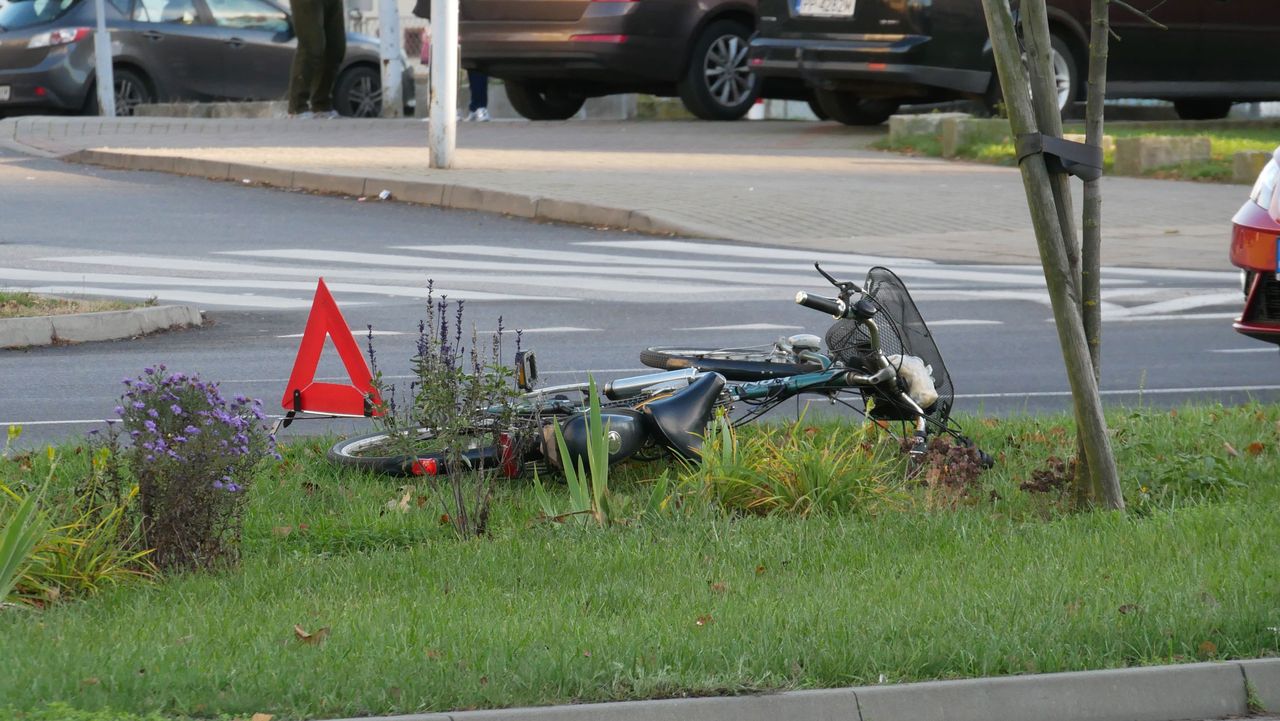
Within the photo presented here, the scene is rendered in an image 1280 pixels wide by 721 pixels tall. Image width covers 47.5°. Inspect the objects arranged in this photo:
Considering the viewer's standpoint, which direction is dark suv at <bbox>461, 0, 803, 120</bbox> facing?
facing away from the viewer and to the right of the viewer

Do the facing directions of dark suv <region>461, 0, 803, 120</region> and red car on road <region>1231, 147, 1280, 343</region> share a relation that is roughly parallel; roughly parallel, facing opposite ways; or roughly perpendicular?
roughly parallel, facing opposite ways

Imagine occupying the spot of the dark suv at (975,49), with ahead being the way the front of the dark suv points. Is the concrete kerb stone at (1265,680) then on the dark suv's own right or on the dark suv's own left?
on the dark suv's own right

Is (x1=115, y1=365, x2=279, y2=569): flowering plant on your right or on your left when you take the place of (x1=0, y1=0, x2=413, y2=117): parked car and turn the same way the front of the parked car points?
on your right

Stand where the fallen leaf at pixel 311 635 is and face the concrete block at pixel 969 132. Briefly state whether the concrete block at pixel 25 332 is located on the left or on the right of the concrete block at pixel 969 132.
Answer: left

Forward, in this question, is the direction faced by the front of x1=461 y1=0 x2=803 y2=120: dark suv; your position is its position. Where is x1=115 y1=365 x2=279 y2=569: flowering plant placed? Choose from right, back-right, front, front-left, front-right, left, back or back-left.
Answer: back-right

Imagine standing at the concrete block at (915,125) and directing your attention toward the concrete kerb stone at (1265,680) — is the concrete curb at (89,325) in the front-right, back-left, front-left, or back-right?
front-right

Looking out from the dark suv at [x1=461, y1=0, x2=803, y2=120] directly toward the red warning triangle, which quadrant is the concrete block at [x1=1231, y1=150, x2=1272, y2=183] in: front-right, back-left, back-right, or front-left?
front-left

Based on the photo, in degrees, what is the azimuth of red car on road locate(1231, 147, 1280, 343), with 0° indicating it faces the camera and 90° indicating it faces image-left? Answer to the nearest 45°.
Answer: approximately 45°

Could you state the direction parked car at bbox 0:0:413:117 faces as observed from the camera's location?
facing away from the viewer and to the right of the viewer

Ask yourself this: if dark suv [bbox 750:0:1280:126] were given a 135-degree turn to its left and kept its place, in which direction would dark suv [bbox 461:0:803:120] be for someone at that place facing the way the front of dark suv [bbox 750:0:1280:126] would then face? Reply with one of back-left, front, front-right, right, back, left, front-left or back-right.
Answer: front

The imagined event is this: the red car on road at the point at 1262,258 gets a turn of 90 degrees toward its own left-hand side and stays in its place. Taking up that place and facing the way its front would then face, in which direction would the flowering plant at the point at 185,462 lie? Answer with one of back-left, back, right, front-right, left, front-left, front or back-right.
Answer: right

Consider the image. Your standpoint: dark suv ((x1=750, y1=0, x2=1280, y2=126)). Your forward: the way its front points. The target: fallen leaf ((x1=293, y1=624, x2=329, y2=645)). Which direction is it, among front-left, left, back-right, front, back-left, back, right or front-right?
back-right

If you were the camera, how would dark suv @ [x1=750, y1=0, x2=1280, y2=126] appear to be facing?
facing away from the viewer and to the right of the viewer
